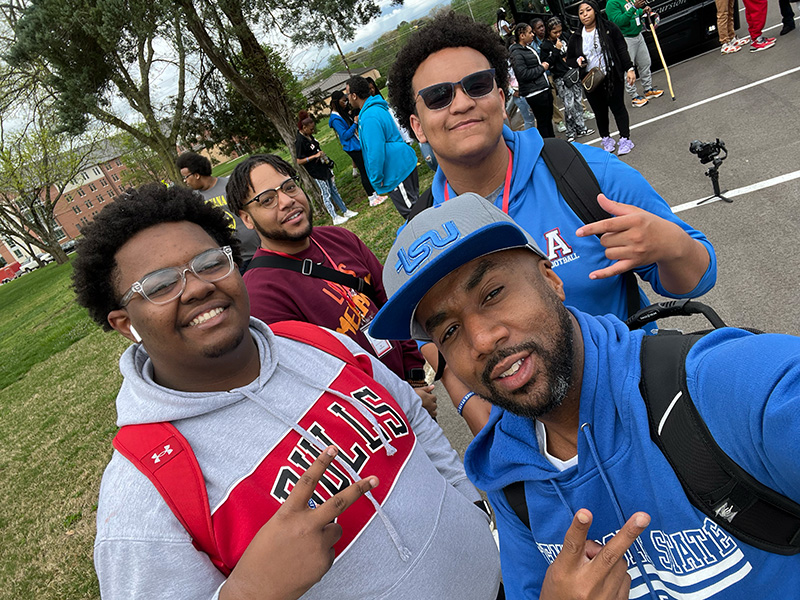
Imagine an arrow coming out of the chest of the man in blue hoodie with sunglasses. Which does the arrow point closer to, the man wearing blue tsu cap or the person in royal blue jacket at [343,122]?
the man wearing blue tsu cap

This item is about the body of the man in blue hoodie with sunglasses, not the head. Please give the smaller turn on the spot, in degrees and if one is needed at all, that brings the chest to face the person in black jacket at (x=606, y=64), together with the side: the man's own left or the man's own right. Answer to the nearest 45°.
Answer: approximately 180°

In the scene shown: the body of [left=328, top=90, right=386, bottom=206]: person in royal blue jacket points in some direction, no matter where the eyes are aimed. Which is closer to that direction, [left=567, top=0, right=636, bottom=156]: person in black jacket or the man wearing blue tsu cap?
the person in black jacket

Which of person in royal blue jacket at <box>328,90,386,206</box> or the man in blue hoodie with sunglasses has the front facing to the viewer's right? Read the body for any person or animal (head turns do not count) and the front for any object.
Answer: the person in royal blue jacket

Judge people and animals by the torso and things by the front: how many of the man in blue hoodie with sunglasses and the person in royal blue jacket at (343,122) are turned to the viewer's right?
1

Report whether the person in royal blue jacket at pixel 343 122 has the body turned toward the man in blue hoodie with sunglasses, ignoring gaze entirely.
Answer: no

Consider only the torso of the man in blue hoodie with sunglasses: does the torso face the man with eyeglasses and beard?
no

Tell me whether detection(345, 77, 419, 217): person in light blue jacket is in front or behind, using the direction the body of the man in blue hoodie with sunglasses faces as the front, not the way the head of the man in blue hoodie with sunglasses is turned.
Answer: behind

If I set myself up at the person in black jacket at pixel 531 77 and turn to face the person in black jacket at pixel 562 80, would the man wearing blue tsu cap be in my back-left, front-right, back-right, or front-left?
back-right

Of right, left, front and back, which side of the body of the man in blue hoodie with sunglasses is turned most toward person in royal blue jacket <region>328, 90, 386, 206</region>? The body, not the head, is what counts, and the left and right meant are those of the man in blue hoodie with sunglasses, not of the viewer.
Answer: back

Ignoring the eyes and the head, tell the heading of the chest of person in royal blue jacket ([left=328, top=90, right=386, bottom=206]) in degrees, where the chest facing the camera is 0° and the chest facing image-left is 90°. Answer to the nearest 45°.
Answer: approximately 270°

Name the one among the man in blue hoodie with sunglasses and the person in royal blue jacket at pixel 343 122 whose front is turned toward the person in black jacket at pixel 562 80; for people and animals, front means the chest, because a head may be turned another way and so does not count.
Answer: the person in royal blue jacket

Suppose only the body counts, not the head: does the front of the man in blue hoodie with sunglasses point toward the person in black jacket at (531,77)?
no

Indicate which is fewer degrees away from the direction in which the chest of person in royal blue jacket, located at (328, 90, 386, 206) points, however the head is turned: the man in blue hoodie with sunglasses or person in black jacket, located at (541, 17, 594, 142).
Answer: the person in black jacket

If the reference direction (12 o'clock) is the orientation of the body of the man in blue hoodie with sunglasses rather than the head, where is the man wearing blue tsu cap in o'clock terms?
The man wearing blue tsu cap is roughly at 12 o'clock from the man in blue hoodie with sunglasses.

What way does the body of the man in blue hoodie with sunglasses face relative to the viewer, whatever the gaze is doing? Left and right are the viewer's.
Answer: facing the viewer

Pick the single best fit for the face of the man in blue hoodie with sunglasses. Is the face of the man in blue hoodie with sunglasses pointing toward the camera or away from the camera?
toward the camera
